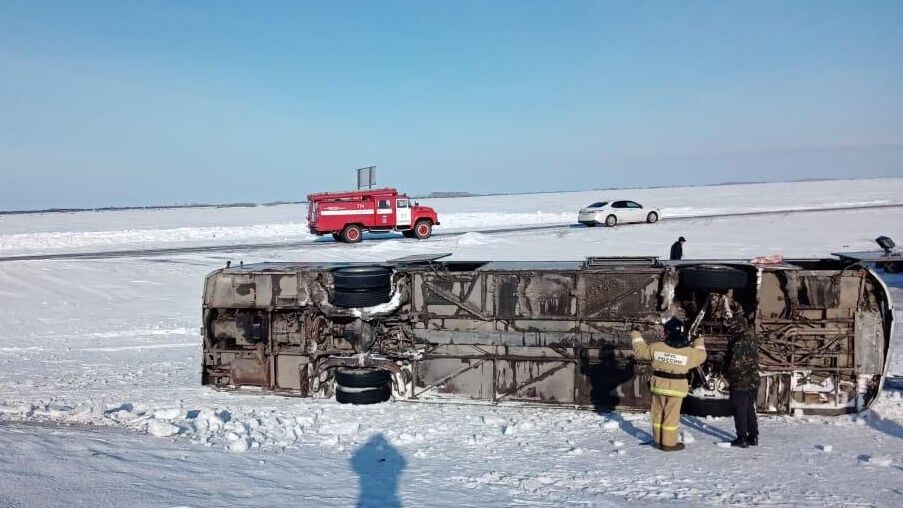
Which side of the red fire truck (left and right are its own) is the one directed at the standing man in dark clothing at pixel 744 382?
right

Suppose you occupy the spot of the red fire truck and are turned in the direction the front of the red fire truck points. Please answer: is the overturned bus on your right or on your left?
on your right

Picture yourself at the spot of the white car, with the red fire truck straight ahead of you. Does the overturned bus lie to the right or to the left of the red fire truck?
left

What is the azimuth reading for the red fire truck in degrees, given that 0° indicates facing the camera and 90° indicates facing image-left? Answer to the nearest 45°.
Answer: approximately 270°
